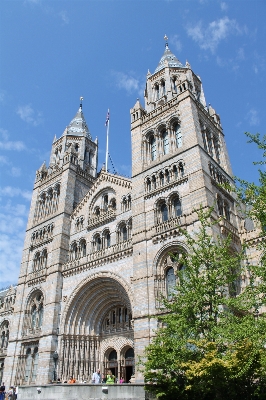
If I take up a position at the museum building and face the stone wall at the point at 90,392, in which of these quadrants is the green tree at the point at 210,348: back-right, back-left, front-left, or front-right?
front-left

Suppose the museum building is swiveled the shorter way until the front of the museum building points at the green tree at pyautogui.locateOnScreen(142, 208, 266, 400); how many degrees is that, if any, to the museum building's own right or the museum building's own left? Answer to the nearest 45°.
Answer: approximately 45° to the museum building's own left

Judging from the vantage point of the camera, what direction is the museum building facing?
facing the viewer and to the left of the viewer

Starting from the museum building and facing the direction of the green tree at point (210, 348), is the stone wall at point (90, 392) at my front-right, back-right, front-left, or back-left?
front-right
